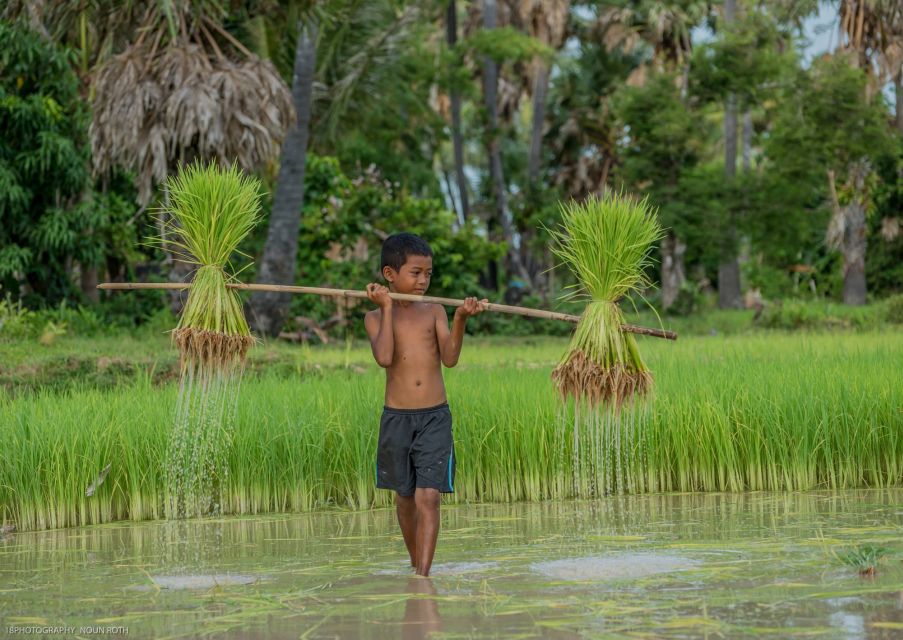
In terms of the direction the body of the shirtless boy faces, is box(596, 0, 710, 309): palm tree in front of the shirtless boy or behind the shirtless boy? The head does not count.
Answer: behind

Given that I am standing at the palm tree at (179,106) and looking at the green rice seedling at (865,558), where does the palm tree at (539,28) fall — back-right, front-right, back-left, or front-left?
back-left

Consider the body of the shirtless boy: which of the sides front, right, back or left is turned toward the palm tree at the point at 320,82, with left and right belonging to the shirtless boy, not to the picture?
back

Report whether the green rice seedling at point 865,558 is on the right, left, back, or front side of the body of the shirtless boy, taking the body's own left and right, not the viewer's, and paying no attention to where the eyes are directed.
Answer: left

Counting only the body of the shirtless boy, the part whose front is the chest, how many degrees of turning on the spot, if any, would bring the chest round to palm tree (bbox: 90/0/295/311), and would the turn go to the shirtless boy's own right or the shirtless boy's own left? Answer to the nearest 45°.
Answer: approximately 180°

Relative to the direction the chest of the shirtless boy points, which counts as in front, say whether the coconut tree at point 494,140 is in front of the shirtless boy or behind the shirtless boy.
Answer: behind

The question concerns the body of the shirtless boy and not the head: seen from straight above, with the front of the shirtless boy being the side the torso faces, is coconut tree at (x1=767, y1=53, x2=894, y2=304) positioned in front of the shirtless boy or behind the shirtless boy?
behind

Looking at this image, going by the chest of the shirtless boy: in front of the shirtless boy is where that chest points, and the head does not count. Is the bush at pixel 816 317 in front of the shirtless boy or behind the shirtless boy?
behind

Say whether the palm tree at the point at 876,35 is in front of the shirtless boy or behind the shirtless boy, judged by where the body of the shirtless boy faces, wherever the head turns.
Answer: behind

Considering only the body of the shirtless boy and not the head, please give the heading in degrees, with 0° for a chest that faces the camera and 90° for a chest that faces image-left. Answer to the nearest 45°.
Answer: approximately 0°

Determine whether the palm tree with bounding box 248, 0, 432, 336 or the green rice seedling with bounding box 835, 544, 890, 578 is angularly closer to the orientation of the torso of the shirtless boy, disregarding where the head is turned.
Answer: the green rice seedling

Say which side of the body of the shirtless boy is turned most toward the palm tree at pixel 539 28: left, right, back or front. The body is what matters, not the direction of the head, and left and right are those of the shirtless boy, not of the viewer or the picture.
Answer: back

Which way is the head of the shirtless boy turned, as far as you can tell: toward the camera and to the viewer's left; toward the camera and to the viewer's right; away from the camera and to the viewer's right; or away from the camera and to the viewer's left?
toward the camera and to the viewer's right
